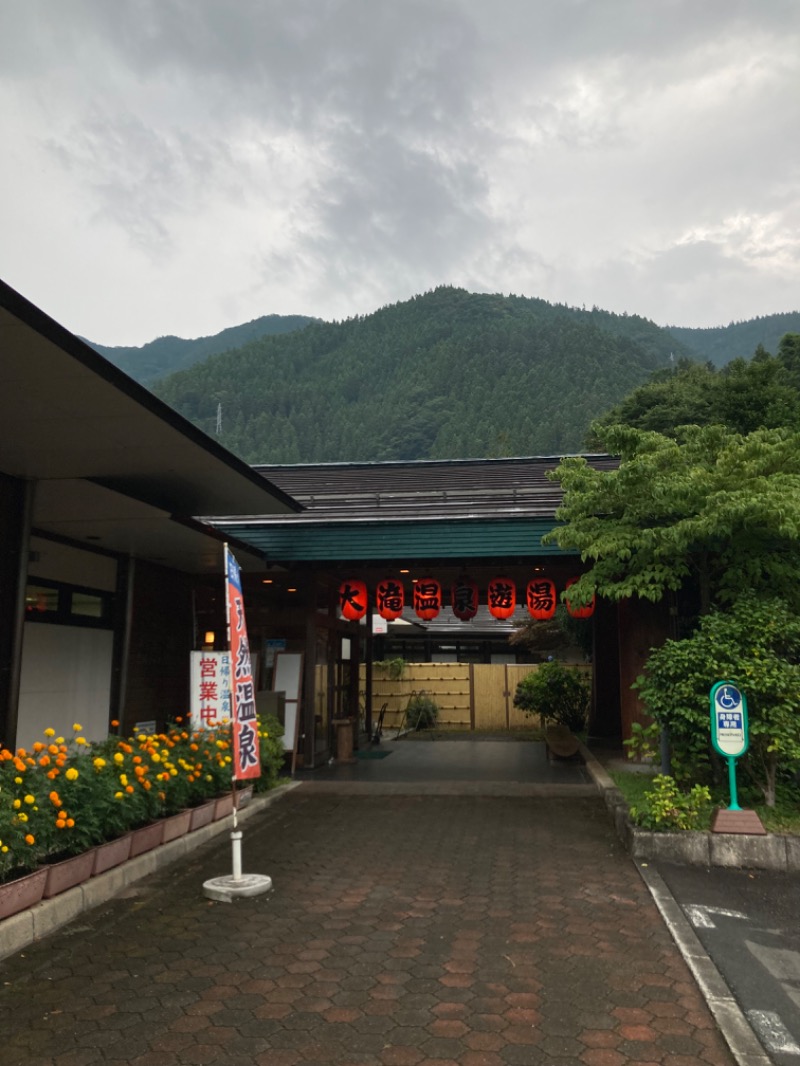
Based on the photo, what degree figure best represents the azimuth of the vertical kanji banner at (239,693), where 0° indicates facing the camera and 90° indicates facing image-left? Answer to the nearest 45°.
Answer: approximately 315°

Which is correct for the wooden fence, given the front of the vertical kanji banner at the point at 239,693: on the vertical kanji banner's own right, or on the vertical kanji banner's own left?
on the vertical kanji banner's own left

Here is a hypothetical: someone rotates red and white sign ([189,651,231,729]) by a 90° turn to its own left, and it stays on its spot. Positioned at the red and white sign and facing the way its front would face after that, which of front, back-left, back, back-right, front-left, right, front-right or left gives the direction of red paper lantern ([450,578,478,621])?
front-left

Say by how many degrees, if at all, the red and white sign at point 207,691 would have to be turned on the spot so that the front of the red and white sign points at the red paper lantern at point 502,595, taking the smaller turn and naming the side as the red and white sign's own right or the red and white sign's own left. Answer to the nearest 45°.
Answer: approximately 135° to the red and white sign's own left

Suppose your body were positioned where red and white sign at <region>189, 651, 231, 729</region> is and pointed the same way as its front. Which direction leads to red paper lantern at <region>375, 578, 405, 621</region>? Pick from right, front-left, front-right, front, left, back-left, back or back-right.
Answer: back-left

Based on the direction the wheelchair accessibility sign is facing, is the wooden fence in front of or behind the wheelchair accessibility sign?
behind

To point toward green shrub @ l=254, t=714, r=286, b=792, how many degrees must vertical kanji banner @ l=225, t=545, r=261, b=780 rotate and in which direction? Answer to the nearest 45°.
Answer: approximately 135° to its left

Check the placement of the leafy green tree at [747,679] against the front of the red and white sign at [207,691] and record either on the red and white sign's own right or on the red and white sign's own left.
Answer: on the red and white sign's own left

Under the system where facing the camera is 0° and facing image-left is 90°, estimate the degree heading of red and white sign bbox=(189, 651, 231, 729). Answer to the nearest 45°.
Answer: approximately 0°

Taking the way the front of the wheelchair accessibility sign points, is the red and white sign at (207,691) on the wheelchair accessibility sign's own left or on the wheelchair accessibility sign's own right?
on the wheelchair accessibility sign's own right

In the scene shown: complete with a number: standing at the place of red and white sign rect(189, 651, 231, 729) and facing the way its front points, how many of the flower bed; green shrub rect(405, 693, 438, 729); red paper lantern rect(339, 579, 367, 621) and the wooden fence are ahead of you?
1

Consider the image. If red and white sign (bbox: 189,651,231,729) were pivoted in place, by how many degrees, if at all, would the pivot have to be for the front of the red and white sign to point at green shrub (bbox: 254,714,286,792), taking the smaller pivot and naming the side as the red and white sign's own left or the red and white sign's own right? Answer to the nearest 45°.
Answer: approximately 135° to the red and white sign's own left

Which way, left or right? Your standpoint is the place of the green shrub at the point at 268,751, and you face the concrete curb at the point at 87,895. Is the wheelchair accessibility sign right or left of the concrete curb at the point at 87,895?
left

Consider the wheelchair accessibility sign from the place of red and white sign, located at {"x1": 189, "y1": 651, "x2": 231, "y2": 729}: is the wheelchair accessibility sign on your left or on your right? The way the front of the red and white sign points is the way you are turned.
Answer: on your left

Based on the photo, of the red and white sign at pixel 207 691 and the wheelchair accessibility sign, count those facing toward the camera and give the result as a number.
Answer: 2
